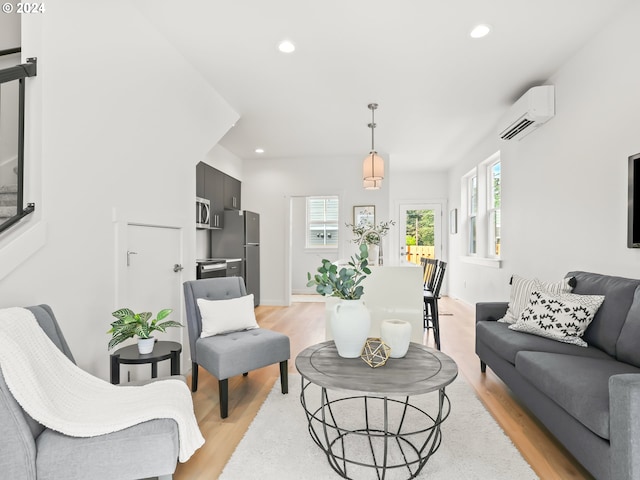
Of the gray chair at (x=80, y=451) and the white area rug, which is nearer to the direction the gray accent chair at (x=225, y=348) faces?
the white area rug

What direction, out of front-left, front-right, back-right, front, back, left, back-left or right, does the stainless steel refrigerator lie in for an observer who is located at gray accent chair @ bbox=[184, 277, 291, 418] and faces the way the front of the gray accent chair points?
back-left

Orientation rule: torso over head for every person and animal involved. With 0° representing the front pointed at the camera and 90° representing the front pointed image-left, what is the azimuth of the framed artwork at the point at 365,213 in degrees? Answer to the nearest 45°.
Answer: approximately 0°

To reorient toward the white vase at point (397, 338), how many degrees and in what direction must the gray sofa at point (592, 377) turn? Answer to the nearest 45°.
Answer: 0° — it already faces it

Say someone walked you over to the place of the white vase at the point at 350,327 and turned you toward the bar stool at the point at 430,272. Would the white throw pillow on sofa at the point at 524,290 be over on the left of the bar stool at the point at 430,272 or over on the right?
right

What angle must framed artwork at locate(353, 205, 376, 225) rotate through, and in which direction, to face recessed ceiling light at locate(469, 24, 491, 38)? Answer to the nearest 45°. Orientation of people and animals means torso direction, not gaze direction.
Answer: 0° — it already faces it

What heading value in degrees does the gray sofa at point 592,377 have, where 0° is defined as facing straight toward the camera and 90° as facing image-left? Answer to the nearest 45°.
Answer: approximately 45°

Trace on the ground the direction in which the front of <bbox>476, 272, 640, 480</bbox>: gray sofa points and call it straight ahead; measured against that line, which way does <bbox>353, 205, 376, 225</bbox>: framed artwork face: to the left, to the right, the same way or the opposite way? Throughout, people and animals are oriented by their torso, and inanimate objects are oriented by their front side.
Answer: to the left
